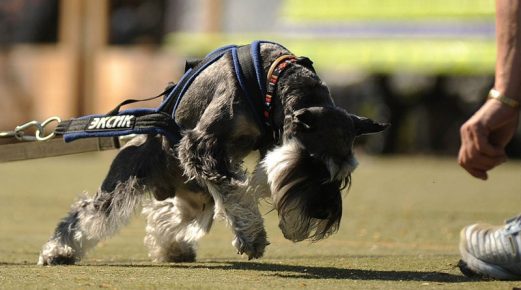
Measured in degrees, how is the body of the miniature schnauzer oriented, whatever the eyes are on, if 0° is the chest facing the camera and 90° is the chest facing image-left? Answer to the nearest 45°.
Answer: approximately 270°

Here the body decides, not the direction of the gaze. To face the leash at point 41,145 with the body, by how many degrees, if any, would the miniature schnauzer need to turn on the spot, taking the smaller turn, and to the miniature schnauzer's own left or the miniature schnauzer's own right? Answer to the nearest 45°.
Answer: approximately 135° to the miniature schnauzer's own left
